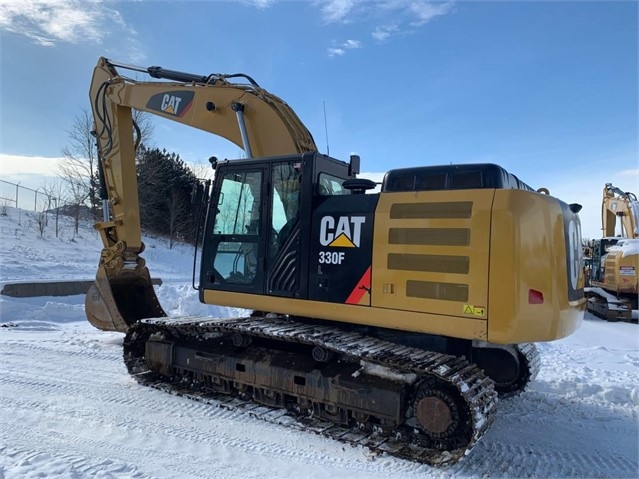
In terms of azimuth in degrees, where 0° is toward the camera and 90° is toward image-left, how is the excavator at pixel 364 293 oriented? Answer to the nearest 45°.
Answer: approximately 135°

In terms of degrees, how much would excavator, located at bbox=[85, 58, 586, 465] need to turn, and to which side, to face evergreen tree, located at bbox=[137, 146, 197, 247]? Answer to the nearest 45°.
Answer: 0° — it already faces it

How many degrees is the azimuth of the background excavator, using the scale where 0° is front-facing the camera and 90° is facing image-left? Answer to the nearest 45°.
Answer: approximately 135°
